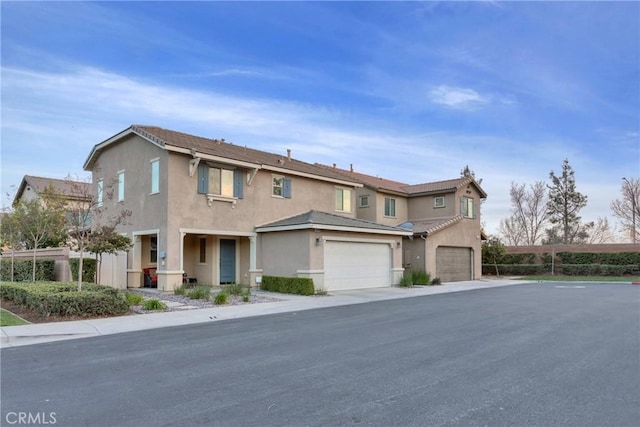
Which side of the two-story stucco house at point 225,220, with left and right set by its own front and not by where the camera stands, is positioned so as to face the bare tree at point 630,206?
left

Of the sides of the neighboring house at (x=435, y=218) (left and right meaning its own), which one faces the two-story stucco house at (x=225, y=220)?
right

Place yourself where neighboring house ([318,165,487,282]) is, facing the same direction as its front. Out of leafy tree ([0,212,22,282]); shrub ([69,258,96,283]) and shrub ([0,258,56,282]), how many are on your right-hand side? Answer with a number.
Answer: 3

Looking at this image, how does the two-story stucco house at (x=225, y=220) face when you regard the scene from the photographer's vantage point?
facing the viewer and to the right of the viewer

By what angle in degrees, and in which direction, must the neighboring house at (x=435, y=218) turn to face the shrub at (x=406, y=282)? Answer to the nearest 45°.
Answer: approximately 45° to its right

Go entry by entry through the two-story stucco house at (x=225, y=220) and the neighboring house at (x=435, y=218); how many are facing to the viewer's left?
0

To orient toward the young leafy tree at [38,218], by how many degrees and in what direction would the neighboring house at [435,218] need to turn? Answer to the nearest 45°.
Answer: approximately 90° to its right

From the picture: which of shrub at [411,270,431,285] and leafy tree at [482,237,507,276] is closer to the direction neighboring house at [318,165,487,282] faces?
the shrub

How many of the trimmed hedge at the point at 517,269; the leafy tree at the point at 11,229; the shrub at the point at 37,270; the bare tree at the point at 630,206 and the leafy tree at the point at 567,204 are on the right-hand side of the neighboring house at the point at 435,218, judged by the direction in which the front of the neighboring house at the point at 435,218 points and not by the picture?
2

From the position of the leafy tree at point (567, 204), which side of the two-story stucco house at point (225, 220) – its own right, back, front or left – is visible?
left
